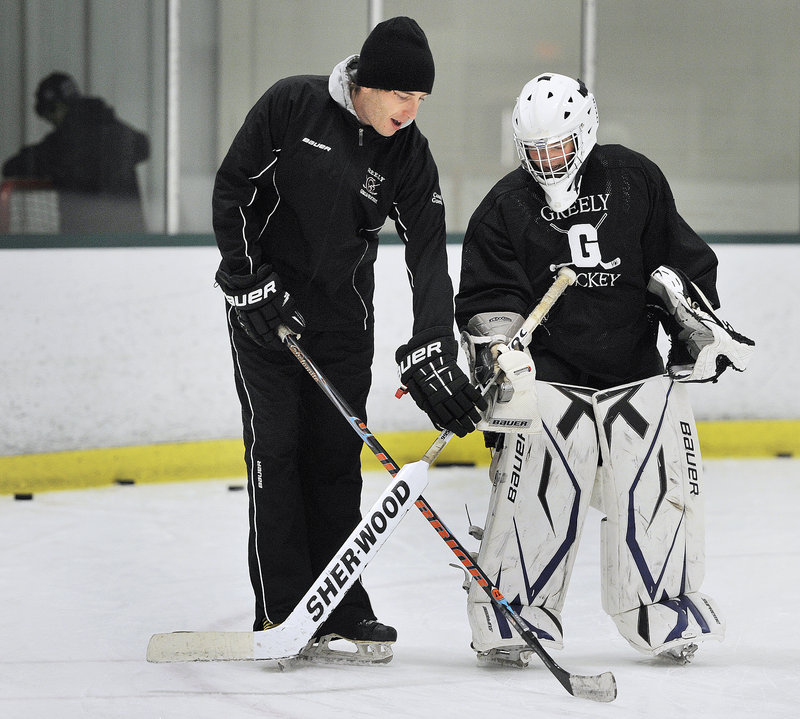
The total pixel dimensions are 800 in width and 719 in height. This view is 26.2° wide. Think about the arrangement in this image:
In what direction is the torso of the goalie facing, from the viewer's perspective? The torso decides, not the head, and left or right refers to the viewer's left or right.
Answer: facing the viewer

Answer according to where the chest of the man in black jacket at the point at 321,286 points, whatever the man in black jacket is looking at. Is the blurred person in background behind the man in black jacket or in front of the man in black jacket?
behind

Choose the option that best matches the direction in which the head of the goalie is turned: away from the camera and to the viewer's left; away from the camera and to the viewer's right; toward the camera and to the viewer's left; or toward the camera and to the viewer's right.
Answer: toward the camera and to the viewer's left

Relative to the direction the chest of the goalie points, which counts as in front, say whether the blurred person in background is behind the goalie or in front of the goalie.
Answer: behind

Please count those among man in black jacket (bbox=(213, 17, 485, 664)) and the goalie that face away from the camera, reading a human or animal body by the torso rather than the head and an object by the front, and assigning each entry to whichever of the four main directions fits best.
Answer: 0
